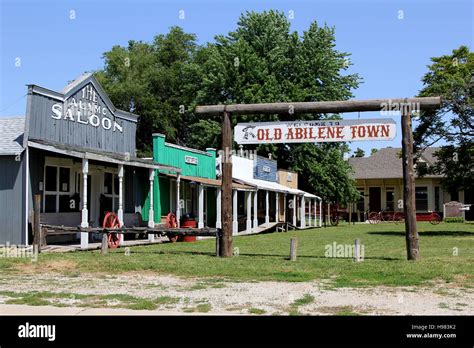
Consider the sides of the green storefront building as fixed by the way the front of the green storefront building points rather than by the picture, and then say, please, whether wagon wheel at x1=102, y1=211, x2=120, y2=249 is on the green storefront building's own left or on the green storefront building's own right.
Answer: on the green storefront building's own right

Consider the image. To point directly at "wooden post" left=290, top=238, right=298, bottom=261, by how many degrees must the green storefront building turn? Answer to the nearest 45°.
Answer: approximately 45° to its right

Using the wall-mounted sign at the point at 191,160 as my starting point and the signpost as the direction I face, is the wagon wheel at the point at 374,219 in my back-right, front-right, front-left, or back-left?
back-left

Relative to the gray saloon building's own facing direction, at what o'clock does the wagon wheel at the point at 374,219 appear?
The wagon wheel is roughly at 9 o'clock from the gray saloon building.

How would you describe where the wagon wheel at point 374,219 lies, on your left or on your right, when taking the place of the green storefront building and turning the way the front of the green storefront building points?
on your left

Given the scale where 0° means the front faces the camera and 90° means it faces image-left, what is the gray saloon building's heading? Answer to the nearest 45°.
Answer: approximately 315°

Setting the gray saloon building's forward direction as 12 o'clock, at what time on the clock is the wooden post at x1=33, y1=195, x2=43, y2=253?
The wooden post is roughly at 2 o'clock from the gray saloon building.

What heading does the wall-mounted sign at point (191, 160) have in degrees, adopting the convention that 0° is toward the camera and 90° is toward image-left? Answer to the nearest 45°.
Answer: approximately 315°

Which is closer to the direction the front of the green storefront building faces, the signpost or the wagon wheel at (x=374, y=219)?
the signpost
